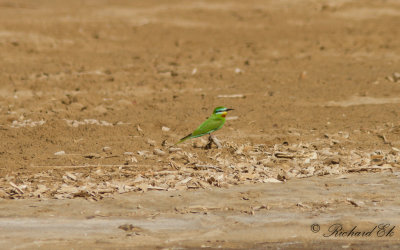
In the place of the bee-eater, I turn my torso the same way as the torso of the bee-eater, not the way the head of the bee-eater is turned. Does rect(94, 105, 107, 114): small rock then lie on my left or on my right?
on my left

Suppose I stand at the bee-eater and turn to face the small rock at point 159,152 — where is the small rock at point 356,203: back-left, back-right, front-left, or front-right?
back-left

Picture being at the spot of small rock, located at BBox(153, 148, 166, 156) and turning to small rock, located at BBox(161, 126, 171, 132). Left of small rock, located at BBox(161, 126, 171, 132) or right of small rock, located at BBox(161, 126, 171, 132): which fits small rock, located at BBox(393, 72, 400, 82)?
right

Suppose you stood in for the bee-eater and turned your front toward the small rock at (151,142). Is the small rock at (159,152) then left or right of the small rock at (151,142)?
left

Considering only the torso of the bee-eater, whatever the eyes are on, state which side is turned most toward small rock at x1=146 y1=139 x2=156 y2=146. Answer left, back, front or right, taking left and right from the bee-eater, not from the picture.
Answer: back

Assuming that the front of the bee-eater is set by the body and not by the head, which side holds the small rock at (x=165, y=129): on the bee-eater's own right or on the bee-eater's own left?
on the bee-eater's own left

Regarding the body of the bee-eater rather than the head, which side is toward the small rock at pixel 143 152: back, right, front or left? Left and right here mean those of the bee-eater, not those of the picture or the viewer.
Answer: back

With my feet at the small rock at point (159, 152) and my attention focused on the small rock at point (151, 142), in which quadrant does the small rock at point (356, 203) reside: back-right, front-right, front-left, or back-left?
back-right

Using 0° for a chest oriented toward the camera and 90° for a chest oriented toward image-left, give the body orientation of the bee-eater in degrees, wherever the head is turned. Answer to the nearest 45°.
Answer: approximately 270°

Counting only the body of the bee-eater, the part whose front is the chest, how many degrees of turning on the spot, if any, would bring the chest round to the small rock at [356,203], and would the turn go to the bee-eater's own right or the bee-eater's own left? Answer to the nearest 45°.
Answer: approximately 45° to the bee-eater's own right
